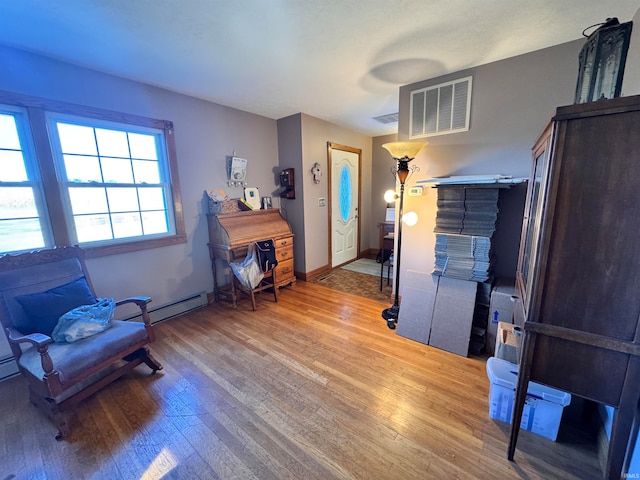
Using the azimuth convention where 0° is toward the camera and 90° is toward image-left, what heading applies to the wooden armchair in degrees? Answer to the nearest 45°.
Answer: approximately 315°

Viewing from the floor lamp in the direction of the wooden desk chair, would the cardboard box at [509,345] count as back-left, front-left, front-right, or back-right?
back-left

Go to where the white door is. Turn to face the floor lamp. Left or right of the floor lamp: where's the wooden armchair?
right

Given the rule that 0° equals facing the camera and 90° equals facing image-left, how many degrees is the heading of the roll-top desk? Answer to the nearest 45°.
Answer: approximately 315°

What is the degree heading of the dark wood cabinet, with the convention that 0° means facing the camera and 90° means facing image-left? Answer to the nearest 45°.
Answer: approximately 90°

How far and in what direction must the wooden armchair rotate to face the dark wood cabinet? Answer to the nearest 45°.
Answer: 0° — it already faces it

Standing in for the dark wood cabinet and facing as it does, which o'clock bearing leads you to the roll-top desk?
The roll-top desk is roughly at 12 o'clock from the dark wood cabinet.

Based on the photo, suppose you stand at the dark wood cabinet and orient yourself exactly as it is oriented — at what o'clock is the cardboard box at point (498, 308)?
The cardboard box is roughly at 2 o'clock from the dark wood cabinet.

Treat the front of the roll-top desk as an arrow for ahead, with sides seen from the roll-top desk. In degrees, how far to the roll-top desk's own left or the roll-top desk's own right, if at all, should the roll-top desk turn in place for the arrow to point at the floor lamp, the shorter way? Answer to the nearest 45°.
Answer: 0° — it already faces it
